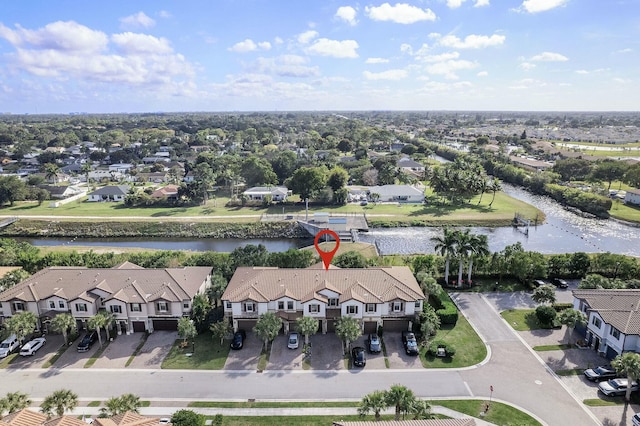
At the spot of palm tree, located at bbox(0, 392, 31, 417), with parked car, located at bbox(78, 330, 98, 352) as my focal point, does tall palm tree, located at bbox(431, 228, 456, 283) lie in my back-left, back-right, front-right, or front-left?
front-right

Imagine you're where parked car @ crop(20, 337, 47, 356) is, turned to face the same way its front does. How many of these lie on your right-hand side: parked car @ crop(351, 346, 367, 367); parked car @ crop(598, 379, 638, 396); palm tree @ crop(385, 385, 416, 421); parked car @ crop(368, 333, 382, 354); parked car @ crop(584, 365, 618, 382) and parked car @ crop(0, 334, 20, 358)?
5

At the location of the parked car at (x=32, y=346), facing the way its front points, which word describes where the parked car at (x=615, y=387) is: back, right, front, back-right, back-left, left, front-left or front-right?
right

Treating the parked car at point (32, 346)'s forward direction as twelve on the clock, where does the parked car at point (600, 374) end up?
the parked car at point (600, 374) is roughly at 3 o'clock from the parked car at point (32, 346).

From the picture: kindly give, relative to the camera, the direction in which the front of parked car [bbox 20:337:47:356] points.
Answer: facing away from the viewer and to the right of the viewer

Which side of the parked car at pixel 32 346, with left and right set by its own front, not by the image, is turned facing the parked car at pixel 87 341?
right

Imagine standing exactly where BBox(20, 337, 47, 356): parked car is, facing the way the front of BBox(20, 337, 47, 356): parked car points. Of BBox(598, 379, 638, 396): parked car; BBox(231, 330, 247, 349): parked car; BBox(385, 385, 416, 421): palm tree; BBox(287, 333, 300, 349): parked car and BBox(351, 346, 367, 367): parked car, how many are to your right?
5

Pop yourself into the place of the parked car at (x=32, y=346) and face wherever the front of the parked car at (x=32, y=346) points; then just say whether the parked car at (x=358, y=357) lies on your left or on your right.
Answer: on your right

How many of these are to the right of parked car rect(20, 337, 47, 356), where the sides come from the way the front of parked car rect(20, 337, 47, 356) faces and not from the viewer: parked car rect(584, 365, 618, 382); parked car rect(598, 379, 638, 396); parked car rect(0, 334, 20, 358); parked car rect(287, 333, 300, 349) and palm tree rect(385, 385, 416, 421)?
4

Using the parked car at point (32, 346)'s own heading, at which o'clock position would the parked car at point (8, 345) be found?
the parked car at point (8, 345) is roughly at 9 o'clock from the parked car at point (32, 346).

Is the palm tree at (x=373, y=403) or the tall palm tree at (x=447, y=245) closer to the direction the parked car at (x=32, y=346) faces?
the tall palm tree

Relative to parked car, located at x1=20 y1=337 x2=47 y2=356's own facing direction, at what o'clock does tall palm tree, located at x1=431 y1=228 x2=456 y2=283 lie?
The tall palm tree is roughly at 2 o'clock from the parked car.

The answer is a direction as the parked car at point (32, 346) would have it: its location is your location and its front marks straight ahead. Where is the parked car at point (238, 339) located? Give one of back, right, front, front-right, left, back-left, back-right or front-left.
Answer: right

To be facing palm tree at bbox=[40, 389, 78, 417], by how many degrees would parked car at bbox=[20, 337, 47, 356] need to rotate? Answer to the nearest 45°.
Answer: approximately 135° to its right

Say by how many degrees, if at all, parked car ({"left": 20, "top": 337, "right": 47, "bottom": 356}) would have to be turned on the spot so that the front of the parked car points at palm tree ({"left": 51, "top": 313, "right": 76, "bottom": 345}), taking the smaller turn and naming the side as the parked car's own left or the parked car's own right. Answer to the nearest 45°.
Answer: approximately 90° to the parked car's own right

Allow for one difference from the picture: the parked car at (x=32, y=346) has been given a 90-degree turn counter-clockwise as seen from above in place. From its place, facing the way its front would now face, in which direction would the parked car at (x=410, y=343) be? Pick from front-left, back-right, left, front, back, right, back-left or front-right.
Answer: back

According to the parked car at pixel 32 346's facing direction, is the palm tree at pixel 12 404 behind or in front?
behind

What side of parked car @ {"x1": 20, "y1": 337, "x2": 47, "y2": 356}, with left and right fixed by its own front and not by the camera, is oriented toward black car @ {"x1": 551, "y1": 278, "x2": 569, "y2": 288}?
right

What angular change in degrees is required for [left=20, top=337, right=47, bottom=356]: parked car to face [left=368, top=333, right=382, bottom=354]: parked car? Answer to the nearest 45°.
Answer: approximately 90° to its right
